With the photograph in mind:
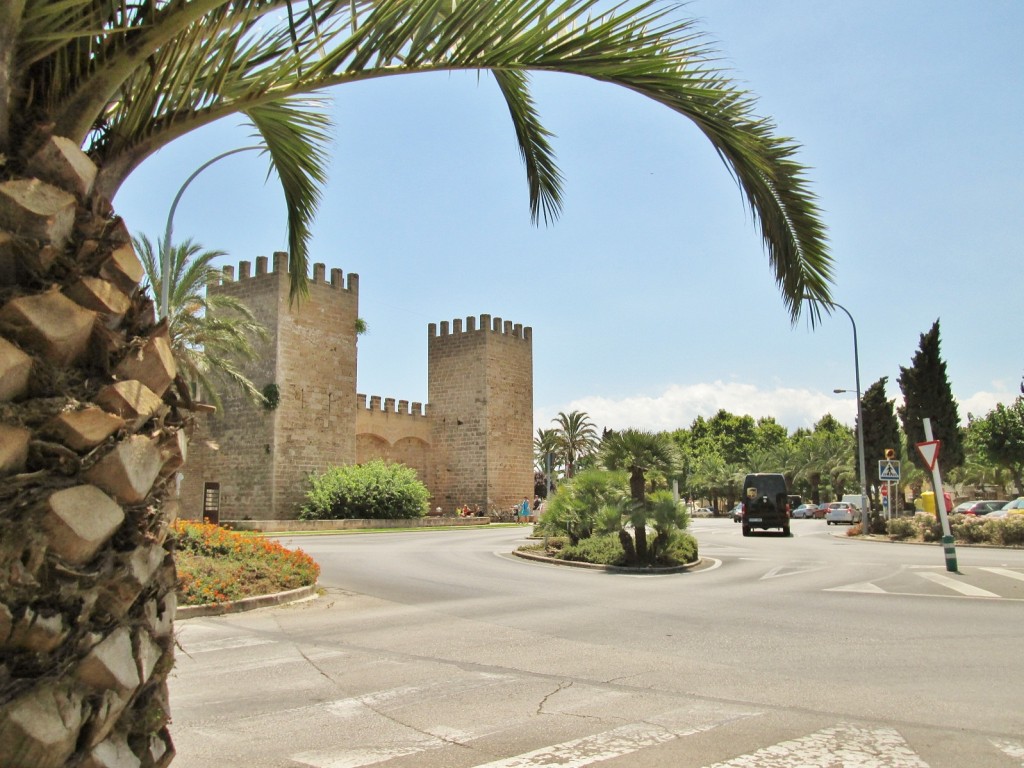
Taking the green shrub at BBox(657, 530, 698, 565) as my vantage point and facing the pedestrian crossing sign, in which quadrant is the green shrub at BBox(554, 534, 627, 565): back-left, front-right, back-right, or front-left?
back-left

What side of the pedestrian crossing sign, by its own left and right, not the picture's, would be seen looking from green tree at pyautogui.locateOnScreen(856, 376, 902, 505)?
back

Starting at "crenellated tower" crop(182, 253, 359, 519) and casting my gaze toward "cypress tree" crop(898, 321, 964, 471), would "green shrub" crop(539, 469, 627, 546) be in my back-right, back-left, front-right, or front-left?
front-right

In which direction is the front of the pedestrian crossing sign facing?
toward the camera

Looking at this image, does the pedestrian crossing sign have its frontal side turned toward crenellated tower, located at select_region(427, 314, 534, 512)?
no

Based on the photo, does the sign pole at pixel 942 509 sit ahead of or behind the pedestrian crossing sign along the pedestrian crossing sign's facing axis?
ahead

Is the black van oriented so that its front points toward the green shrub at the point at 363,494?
no

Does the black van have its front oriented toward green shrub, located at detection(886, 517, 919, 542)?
no

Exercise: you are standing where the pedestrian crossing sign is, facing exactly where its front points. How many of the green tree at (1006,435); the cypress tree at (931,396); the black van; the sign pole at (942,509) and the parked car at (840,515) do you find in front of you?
1

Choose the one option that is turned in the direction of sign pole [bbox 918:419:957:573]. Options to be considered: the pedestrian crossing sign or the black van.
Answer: the pedestrian crossing sign
